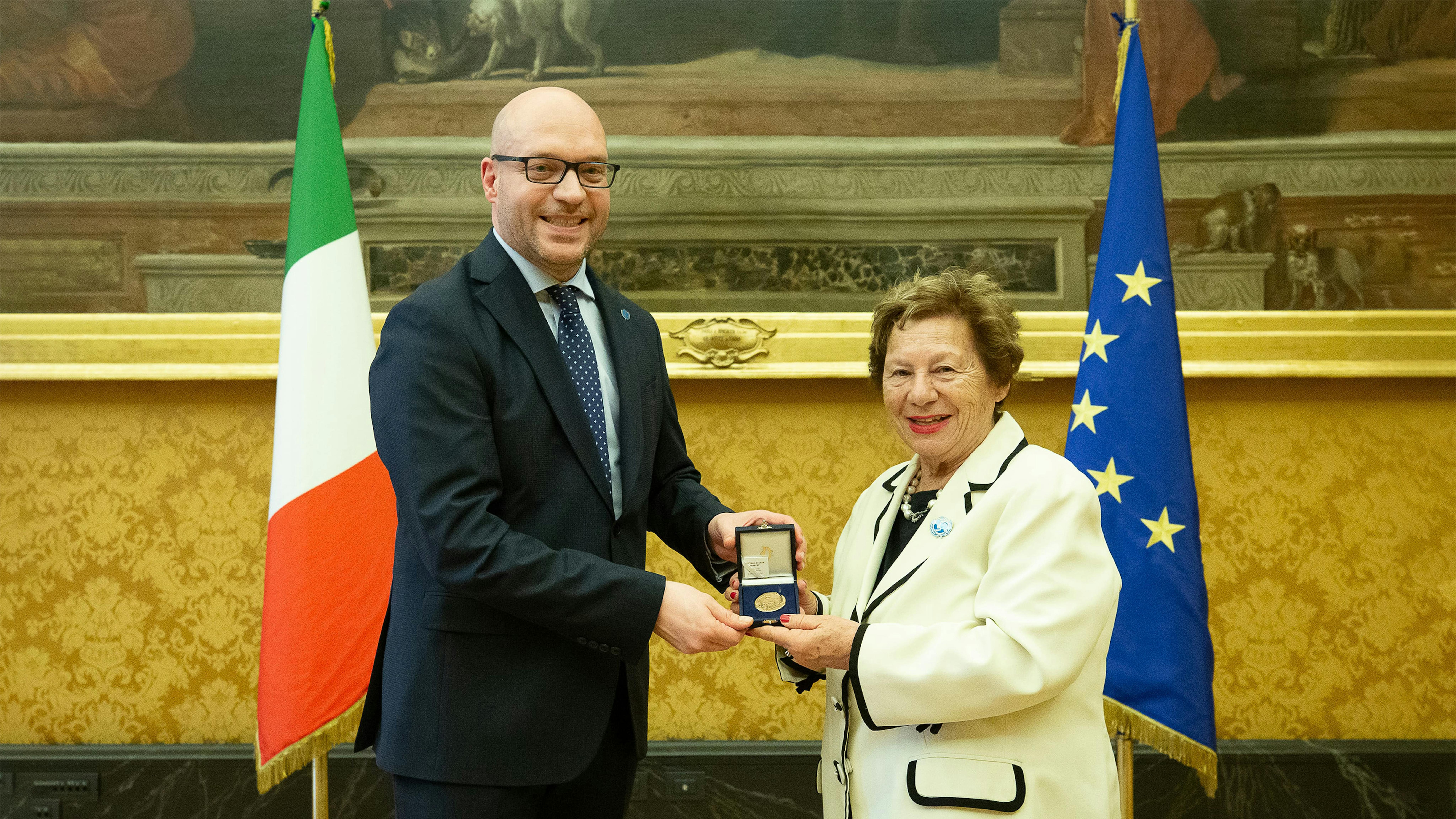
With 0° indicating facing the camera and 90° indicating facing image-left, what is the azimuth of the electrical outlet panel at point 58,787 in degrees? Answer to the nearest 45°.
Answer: approximately 0°

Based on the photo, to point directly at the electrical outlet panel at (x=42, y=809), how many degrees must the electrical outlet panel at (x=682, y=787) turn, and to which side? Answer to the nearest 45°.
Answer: approximately 90° to its right

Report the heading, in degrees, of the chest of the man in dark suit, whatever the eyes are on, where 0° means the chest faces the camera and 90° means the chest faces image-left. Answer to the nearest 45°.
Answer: approximately 315°

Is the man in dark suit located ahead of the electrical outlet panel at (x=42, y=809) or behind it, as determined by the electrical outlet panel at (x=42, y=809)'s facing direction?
ahead

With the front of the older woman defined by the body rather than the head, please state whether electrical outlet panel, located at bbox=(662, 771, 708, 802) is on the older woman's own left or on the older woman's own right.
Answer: on the older woman's own right

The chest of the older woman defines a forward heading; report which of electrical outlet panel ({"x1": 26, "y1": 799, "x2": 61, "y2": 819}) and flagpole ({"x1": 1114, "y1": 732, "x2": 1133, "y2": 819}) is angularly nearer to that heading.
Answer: the electrical outlet panel

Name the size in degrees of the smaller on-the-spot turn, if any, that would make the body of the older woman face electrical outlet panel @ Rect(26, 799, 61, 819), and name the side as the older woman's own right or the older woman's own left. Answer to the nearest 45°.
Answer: approximately 90° to the older woman's own right
